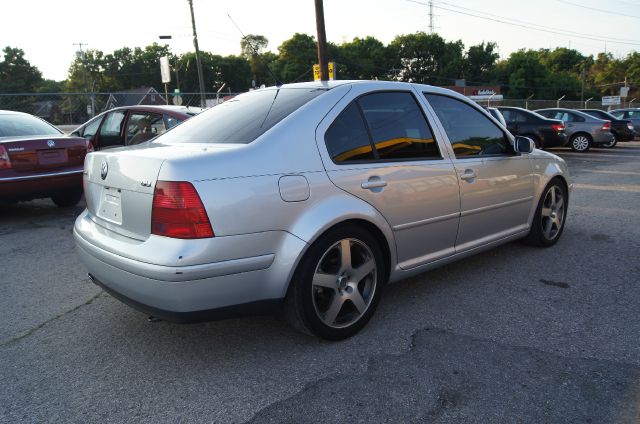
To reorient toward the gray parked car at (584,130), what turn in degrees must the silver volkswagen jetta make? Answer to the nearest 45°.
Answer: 0° — it already faces it

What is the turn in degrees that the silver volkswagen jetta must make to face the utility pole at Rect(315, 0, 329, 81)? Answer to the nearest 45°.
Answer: approximately 45° to its left

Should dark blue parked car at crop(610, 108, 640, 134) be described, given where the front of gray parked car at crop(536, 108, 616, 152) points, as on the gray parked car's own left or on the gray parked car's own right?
on the gray parked car's own right

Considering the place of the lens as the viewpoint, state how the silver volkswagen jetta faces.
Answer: facing away from the viewer and to the right of the viewer

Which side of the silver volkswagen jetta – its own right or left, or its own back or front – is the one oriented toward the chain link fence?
left
